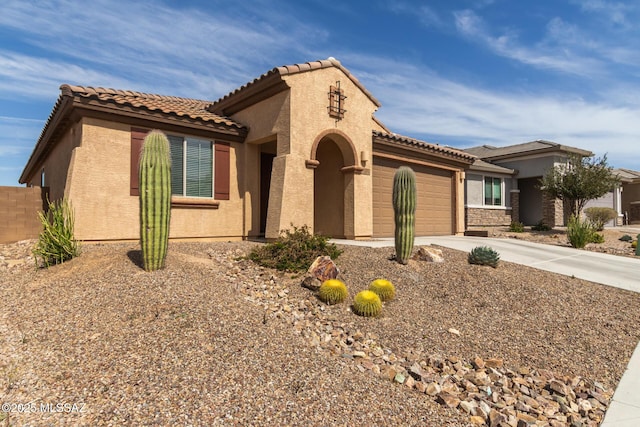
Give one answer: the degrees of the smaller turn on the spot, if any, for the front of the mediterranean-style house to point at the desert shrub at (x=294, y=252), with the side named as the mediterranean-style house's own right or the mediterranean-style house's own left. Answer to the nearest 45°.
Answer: approximately 45° to the mediterranean-style house's own right

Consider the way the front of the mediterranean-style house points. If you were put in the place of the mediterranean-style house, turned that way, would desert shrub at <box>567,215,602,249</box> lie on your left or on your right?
on your left

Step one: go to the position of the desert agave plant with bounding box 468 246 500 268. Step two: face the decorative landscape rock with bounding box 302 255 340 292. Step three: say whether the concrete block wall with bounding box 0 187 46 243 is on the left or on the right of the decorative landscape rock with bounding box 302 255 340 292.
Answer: right

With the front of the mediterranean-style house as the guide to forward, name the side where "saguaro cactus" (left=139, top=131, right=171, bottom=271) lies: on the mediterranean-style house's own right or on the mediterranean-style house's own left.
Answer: on the mediterranean-style house's own right

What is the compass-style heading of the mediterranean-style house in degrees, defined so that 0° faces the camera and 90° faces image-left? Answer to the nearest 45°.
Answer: approximately 315°

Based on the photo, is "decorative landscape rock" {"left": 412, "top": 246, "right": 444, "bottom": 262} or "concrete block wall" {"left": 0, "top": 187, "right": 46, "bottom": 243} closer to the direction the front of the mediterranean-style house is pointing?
the decorative landscape rock

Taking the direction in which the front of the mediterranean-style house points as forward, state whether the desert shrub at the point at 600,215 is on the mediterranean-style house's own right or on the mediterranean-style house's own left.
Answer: on the mediterranean-style house's own left

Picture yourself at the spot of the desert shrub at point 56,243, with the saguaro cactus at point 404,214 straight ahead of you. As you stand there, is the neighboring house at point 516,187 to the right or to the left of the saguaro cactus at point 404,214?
left
